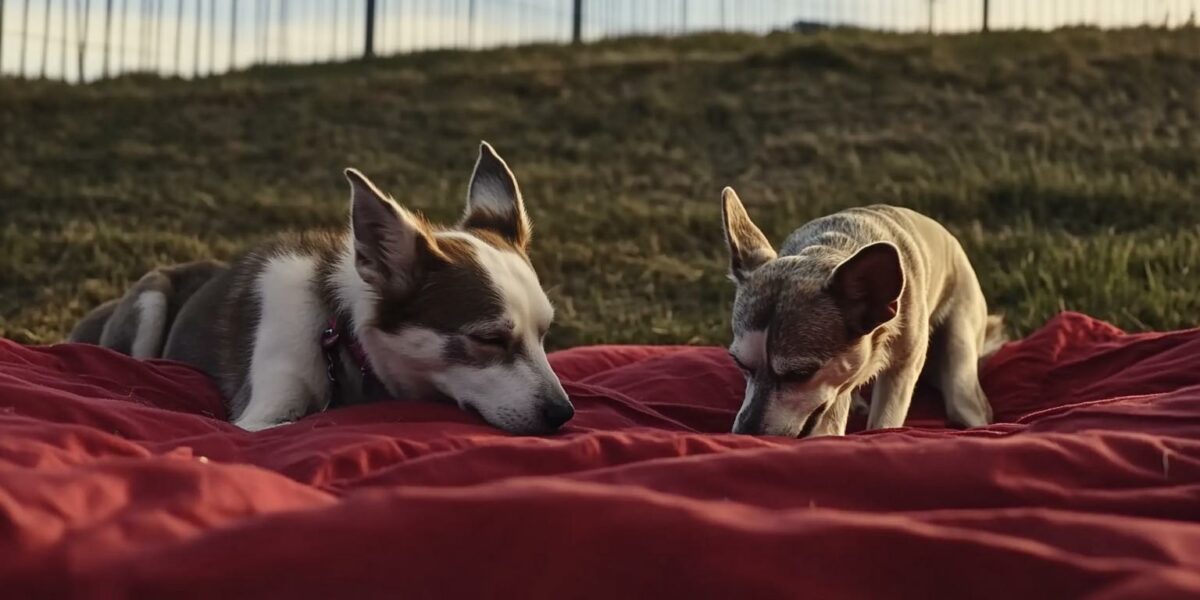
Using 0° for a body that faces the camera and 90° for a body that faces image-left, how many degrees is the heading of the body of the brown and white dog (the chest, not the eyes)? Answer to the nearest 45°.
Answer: approximately 315°

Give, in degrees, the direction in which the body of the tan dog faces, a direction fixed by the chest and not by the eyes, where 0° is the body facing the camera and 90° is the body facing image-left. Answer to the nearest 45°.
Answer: approximately 45°

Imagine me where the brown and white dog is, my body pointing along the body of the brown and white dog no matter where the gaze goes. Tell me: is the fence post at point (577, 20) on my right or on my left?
on my left

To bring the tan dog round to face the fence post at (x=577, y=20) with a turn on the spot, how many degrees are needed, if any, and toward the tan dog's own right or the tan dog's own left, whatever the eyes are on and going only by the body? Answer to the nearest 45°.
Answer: approximately 135° to the tan dog's own right
